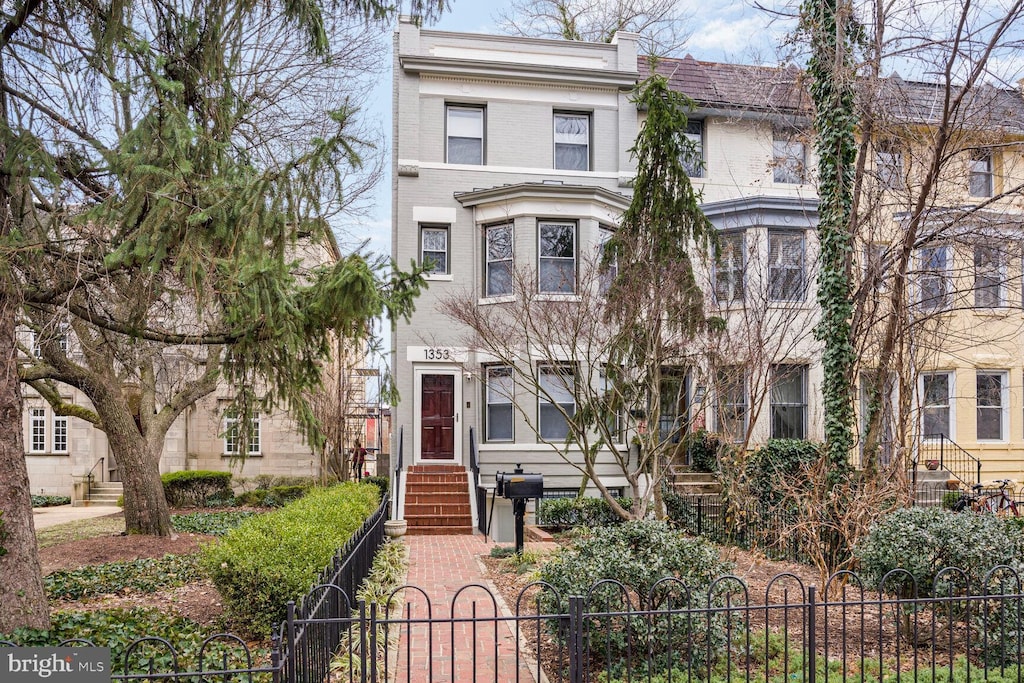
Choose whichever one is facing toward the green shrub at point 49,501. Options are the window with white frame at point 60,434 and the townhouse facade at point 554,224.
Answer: the window with white frame

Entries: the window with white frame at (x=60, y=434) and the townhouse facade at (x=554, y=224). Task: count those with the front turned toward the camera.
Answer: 2

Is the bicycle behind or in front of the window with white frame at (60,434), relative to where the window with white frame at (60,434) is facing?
in front

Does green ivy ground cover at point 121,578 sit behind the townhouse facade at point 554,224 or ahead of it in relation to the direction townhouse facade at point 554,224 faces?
ahead

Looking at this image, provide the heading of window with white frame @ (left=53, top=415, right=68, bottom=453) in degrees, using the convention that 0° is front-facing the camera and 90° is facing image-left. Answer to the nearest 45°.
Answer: approximately 0°

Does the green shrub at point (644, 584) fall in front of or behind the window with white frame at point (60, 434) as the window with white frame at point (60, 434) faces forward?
in front

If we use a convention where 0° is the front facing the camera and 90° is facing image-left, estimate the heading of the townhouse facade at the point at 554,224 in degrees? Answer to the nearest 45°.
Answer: approximately 0°

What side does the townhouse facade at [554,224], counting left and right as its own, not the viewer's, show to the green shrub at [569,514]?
front

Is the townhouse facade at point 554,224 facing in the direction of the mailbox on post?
yes
